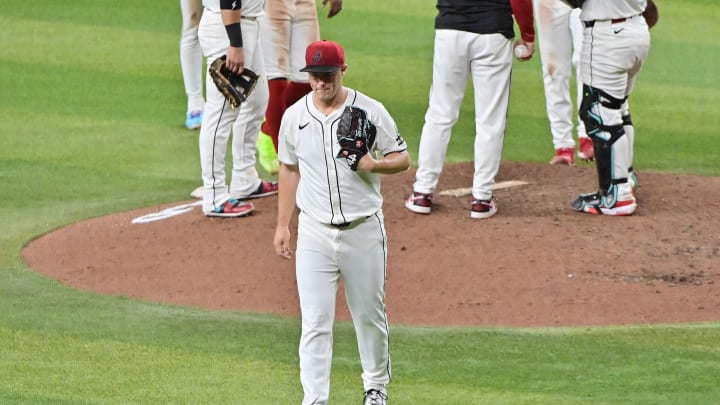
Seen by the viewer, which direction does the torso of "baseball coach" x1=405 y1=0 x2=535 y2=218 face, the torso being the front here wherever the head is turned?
away from the camera

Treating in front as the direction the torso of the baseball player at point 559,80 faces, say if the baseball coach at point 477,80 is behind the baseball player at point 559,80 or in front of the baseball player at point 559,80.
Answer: in front

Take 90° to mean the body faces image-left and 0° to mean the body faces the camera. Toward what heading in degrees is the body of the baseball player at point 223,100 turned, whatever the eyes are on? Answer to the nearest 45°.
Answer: approximately 270°

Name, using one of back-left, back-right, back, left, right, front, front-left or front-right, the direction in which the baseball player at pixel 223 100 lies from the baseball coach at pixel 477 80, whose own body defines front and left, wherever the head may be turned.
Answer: left

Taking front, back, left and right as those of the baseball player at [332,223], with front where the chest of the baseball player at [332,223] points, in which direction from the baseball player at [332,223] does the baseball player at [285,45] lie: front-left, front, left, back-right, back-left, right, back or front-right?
back

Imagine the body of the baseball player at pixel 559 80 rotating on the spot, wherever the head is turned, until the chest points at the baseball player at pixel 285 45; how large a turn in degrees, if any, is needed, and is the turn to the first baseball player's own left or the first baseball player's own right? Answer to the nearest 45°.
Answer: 0° — they already face them

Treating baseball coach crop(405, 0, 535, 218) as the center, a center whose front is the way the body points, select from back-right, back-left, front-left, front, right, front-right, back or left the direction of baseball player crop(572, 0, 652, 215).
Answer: right

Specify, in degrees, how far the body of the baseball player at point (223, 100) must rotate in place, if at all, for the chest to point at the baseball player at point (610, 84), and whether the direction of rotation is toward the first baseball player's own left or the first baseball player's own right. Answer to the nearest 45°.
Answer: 0° — they already face them
